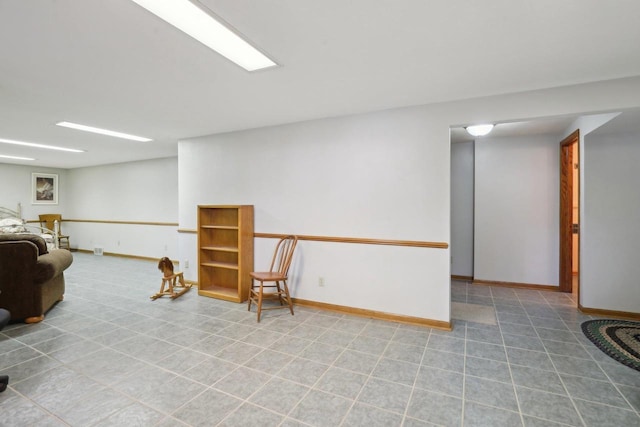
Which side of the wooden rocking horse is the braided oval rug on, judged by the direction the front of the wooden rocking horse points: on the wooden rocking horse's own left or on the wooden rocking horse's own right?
on the wooden rocking horse's own left

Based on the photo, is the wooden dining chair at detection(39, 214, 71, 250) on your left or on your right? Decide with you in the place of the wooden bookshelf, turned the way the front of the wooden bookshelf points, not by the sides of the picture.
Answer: on your right

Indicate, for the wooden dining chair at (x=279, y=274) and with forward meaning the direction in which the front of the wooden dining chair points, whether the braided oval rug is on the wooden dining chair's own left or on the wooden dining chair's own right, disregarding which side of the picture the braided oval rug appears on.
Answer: on the wooden dining chair's own left

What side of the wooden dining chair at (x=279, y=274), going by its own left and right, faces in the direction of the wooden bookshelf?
right

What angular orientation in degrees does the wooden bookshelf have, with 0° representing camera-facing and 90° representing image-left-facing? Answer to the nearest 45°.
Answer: approximately 45°

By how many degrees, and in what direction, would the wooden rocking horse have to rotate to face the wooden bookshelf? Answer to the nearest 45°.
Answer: approximately 135° to its left

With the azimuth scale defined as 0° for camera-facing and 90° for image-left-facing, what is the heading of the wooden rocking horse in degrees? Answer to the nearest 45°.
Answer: approximately 45°

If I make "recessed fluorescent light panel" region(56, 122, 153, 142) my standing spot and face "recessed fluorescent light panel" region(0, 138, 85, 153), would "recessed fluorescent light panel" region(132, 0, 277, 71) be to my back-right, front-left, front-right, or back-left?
back-left

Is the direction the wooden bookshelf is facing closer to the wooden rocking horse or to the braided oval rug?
the wooden rocking horse

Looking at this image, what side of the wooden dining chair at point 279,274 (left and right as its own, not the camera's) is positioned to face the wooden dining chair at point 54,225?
right

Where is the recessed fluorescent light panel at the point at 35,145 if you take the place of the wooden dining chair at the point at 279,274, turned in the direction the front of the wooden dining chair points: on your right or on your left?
on your right
